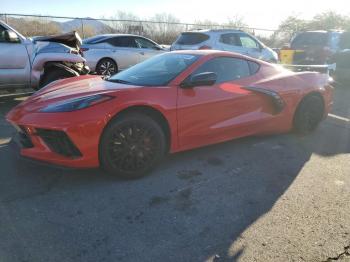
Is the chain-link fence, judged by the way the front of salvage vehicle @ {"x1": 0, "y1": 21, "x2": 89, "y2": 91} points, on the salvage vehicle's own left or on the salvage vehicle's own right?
on the salvage vehicle's own left

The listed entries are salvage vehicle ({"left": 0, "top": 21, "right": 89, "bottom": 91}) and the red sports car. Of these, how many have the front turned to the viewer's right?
1

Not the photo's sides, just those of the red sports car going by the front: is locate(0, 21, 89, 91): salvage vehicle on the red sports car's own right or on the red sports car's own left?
on the red sports car's own right

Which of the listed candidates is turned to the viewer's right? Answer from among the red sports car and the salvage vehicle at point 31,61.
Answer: the salvage vehicle

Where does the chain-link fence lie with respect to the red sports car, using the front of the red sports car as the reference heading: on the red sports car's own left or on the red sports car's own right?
on the red sports car's own right

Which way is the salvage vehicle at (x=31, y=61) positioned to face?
to the viewer's right

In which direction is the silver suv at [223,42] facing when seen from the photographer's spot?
facing away from the viewer and to the right of the viewer

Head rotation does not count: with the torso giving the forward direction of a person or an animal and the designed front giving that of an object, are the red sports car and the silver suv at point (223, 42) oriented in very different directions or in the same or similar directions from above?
very different directions

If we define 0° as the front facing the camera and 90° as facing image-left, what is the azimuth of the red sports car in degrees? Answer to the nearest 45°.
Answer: approximately 45°

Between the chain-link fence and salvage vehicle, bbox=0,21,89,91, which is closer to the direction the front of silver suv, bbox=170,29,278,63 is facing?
the chain-link fence

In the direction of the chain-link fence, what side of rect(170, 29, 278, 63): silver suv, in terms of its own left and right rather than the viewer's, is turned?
left
